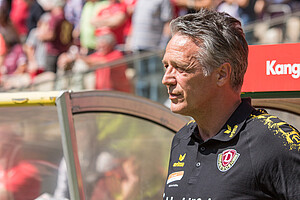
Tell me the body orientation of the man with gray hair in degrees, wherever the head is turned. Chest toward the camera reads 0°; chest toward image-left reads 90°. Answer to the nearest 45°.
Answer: approximately 45°

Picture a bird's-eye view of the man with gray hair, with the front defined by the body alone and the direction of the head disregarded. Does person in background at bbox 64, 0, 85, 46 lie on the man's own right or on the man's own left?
on the man's own right

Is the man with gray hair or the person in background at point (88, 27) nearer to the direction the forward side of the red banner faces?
the man with gray hair

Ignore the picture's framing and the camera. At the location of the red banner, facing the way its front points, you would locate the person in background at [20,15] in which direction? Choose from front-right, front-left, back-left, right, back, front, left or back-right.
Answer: back-right

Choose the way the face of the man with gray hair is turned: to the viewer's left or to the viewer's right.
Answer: to the viewer's left

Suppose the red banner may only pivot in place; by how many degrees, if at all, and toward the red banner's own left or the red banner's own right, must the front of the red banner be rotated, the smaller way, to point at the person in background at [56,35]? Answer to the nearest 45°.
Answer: approximately 135° to the red banner's own right

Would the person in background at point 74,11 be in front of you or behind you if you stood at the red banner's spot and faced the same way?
behind

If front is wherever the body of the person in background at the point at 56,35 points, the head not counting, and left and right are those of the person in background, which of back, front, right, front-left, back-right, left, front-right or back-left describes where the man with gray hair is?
left

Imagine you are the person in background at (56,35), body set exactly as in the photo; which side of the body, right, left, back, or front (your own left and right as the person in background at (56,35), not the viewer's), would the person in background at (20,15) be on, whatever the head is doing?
right
